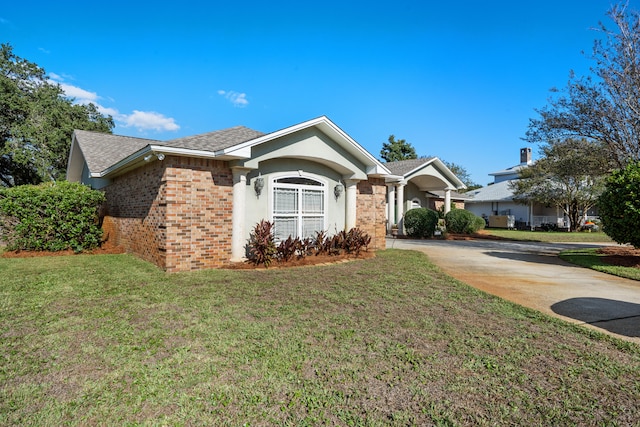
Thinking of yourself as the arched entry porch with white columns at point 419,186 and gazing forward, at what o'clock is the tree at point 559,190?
The tree is roughly at 9 o'clock from the arched entry porch with white columns.

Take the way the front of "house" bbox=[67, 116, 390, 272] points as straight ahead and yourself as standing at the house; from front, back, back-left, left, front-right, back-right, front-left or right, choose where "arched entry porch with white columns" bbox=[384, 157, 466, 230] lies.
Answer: left

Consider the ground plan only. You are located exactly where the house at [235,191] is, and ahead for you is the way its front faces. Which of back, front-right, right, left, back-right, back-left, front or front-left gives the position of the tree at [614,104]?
front-left

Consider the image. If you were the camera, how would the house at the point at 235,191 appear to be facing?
facing the viewer and to the right of the viewer

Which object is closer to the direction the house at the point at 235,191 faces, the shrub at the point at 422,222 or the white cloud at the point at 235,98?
the shrub

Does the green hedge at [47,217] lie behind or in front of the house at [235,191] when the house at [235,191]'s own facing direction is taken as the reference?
behind

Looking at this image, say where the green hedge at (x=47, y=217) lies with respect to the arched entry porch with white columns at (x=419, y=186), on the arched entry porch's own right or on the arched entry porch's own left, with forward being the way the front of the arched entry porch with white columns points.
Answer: on the arched entry porch's own right

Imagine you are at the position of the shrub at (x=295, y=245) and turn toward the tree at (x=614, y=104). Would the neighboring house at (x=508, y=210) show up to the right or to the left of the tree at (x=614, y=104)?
left

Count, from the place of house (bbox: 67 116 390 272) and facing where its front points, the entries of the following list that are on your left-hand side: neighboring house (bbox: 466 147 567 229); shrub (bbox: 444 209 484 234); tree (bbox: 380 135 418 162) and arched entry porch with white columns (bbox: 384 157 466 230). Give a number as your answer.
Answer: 4

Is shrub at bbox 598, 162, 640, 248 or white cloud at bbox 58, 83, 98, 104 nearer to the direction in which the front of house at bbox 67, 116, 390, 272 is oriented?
the shrub

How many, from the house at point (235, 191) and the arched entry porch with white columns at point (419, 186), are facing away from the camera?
0

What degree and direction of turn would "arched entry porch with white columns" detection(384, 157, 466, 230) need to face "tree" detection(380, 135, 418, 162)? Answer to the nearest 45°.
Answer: approximately 135° to its left

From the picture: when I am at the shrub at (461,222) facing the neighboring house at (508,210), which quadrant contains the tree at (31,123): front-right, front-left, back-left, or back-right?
back-left

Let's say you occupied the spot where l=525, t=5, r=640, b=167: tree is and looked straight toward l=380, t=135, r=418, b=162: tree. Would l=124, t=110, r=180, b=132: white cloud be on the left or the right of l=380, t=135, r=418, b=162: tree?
left
